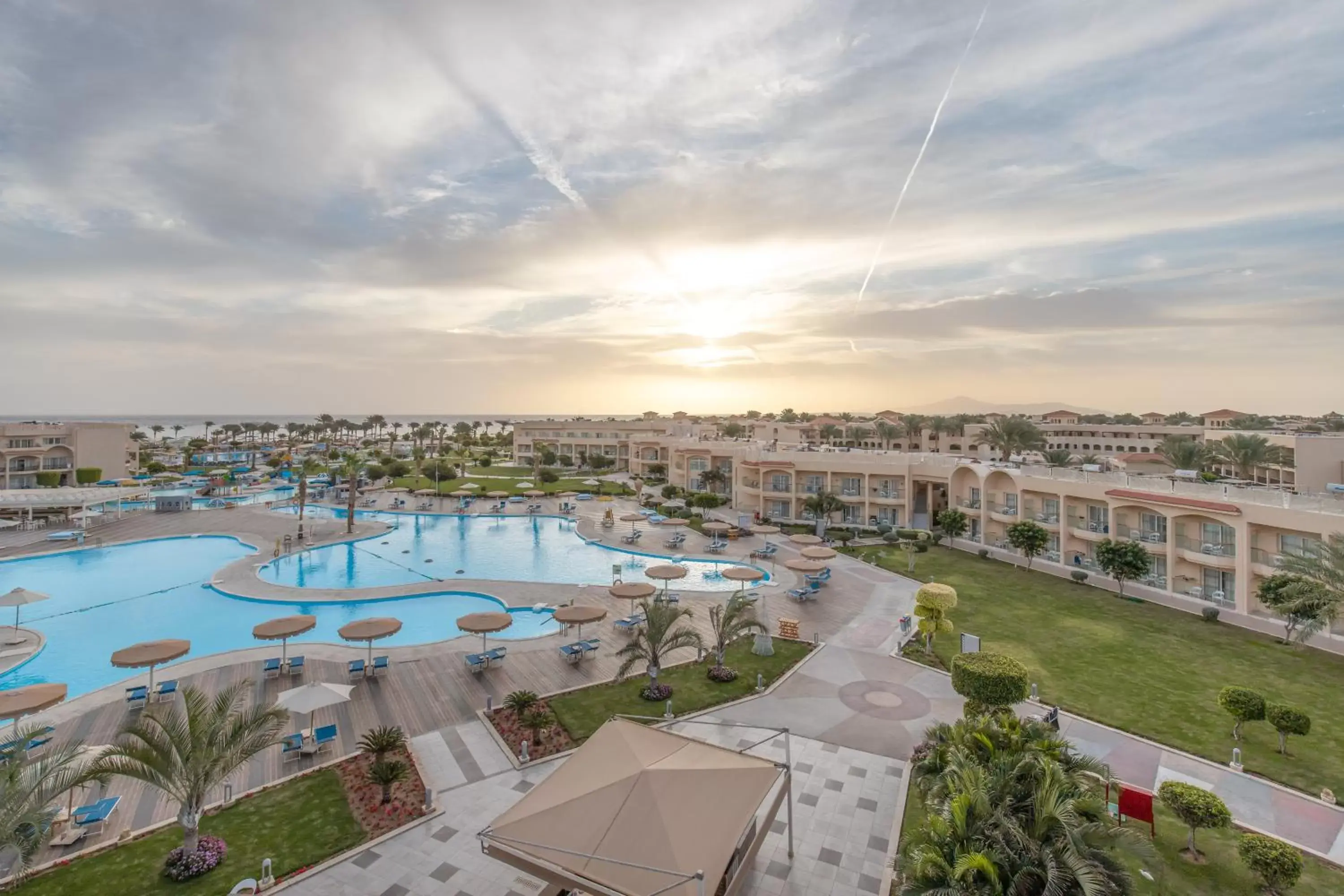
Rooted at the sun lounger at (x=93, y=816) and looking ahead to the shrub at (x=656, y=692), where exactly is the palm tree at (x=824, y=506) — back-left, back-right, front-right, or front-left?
front-left

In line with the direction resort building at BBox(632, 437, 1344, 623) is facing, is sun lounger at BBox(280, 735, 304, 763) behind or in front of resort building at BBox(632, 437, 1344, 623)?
in front

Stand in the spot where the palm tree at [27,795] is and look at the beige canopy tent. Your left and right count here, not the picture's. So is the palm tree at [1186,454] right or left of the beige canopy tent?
left

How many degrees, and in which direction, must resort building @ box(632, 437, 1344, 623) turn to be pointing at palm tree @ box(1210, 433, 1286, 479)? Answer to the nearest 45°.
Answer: approximately 180°

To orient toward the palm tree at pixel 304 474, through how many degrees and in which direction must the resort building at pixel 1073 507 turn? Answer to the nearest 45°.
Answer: approximately 45° to its right

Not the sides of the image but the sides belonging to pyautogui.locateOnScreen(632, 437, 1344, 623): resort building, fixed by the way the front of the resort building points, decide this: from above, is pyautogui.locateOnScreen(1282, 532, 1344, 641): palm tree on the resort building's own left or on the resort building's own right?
on the resort building's own left

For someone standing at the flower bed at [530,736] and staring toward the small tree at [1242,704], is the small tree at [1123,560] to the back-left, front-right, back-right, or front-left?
front-left

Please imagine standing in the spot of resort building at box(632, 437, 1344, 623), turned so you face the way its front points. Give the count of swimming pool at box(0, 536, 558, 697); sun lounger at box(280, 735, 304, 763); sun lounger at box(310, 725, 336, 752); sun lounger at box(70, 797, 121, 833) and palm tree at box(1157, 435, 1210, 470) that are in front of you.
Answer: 4

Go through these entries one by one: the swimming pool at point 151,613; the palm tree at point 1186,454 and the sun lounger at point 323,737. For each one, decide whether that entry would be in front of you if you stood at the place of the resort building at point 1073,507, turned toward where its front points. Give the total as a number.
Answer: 2

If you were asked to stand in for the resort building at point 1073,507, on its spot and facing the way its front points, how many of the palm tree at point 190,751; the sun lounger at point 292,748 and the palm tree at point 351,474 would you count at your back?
0

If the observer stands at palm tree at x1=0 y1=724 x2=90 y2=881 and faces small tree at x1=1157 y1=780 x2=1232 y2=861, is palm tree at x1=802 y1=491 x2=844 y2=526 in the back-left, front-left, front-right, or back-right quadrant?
front-left

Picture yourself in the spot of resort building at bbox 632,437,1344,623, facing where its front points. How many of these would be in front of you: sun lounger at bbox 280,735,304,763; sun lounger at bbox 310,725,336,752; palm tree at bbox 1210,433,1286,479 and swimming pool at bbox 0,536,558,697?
3

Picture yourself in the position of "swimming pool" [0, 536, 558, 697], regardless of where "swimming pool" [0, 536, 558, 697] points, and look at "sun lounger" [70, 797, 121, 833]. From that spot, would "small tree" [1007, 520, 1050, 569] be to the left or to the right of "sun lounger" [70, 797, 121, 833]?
left

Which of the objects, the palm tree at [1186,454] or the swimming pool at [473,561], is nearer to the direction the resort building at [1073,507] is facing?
the swimming pool

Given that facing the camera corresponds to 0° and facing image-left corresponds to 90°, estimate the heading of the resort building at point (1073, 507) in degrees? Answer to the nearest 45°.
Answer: approximately 45°

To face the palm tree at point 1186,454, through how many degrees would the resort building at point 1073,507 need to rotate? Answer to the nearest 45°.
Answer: approximately 180°

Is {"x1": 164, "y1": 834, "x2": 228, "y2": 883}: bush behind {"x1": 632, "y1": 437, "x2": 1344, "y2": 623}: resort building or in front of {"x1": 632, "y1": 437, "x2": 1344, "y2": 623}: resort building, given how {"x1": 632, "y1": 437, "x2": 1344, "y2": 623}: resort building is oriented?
in front

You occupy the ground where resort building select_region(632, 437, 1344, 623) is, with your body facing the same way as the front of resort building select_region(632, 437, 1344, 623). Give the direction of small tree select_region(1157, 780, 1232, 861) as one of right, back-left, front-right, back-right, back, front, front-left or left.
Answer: front-left

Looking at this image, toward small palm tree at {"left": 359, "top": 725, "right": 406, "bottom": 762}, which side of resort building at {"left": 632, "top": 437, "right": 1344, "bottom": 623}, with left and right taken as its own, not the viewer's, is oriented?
front

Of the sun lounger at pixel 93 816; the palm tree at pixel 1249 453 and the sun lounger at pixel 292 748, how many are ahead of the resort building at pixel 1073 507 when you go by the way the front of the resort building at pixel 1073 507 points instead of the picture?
2

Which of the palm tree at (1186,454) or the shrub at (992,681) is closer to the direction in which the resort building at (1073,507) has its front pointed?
the shrub

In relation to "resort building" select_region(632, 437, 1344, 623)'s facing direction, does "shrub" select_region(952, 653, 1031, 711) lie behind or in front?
in front

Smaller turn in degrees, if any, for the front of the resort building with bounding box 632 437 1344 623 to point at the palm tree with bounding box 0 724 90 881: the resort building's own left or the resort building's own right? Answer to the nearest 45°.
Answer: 0° — it already faces it

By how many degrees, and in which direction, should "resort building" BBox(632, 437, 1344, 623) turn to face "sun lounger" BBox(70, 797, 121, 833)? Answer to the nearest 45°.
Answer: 0° — it already faces it
